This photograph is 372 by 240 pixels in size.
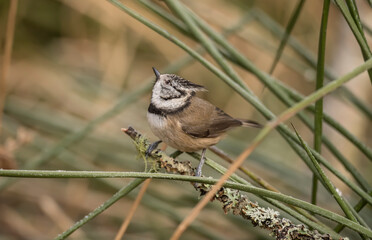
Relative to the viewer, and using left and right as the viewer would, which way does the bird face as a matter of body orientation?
facing to the left of the viewer
